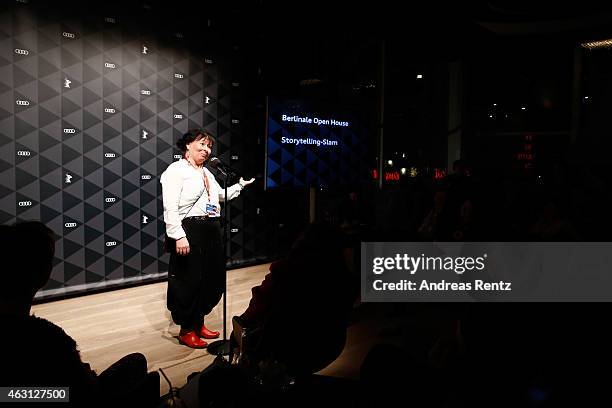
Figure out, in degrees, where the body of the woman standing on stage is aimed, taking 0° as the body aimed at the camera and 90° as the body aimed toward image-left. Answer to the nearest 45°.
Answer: approximately 315°

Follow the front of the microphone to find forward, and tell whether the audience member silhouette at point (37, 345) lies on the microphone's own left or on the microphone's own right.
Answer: on the microphone's own left

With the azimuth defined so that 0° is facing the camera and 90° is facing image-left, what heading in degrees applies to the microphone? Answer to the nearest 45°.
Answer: approximately 90°

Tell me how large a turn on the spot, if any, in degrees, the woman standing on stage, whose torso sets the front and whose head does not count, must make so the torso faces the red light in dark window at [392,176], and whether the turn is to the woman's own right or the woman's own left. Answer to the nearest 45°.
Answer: approximately 90° to the woman's own left

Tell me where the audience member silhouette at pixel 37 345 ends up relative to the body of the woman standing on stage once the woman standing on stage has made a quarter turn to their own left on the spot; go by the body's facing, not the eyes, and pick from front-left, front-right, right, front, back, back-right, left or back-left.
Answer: back-right

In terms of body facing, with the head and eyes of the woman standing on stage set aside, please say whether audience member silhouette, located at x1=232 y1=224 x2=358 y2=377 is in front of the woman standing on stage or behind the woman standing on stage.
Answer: in front

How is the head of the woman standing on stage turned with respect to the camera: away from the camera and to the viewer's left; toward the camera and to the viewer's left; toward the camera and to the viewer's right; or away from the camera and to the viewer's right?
toward the camera and to the viewer's right

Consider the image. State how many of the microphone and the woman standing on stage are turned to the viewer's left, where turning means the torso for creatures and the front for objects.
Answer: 1

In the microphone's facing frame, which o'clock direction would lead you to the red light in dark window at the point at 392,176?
The red light in dark window is roughly at 4 o'clock from the microphone.

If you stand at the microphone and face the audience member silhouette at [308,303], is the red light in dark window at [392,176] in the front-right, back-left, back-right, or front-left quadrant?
back-left
